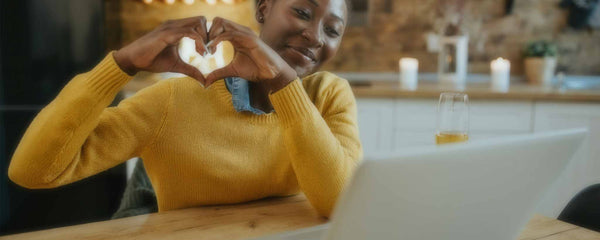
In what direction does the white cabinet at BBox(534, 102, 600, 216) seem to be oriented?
toward the camera

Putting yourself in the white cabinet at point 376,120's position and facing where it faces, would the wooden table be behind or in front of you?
in front

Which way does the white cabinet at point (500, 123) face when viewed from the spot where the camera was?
facing the viewer

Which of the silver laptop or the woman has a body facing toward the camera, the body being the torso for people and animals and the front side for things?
the woman

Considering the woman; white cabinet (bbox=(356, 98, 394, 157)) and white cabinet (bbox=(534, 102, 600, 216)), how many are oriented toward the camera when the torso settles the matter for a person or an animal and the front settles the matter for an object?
3

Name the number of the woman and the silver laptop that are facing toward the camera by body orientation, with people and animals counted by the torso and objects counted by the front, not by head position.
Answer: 1

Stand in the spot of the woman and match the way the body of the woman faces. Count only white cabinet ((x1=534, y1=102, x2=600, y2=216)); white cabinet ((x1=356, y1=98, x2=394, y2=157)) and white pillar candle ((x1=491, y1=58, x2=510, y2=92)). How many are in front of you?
0

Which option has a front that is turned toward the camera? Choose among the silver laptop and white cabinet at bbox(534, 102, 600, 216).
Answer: the white cabinet

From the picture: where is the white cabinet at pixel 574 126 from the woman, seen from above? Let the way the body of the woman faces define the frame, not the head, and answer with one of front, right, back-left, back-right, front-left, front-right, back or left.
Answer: back-left

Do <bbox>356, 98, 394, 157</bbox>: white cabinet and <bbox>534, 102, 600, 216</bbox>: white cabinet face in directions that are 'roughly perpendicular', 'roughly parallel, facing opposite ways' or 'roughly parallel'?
roughly parallel

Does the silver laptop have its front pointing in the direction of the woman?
yes

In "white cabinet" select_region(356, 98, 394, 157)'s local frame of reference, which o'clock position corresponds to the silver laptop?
The silver laptop is roughly at 12 o'clock from the white cabinet.

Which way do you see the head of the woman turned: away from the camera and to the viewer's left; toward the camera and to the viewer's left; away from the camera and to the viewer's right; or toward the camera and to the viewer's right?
toward the camera and to the viewer's right

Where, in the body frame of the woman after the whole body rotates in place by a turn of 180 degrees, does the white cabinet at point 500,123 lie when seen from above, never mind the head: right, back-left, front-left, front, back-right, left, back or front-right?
front-right

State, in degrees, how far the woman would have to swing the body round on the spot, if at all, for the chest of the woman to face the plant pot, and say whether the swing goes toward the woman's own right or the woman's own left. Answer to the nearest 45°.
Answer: approximately 135° to the woman's own left

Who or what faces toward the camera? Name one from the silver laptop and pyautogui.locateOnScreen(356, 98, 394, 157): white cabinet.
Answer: the white cabinet
